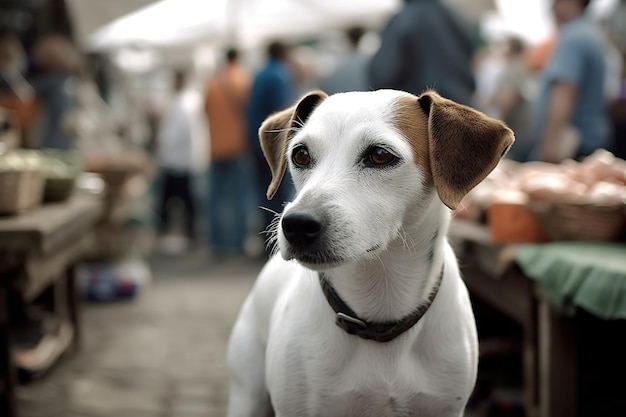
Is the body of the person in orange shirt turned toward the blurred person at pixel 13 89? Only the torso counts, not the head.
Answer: no

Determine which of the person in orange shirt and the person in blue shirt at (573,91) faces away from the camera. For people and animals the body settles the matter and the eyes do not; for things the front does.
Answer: the person in orange shirt

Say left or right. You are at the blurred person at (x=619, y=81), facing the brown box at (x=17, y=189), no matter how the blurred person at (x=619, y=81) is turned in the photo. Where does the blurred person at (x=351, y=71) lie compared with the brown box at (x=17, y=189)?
right

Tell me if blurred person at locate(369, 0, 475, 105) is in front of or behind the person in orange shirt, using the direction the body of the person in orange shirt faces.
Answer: behind

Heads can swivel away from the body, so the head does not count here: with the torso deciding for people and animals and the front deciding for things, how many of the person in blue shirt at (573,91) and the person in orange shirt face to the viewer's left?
1

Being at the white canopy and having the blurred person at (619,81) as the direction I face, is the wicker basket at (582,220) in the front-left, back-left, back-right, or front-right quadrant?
front-right

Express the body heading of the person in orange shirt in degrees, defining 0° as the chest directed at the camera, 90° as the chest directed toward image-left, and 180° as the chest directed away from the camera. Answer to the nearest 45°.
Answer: approximately 180°

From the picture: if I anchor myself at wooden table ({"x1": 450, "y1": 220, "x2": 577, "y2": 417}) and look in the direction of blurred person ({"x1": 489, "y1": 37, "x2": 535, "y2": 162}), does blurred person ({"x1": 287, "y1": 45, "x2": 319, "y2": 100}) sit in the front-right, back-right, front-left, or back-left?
front-left

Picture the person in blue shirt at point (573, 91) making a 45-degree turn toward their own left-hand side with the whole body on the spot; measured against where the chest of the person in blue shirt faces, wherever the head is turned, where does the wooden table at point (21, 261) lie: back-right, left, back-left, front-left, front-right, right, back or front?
front

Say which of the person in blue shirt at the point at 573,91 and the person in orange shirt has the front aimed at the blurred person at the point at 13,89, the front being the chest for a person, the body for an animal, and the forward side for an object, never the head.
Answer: the person in blue shirt

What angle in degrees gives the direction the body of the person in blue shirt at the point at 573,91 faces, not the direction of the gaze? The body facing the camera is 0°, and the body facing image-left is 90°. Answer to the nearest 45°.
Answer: approximately 90°

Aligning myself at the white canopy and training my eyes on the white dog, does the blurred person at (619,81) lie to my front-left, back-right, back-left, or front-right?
front-left

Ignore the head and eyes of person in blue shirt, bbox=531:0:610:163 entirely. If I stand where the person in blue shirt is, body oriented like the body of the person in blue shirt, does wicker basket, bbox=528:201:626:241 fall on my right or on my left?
on my left

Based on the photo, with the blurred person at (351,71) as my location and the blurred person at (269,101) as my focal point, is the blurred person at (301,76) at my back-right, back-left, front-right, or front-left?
front-right

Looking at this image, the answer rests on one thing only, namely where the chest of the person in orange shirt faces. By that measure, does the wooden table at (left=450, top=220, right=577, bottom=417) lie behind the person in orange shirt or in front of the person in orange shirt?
behind

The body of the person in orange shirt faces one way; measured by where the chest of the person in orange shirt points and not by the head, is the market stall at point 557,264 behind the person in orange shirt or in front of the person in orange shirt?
behind
